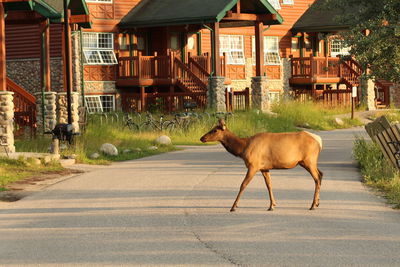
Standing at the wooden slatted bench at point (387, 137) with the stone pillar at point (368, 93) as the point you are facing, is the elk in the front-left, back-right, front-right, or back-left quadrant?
back-left

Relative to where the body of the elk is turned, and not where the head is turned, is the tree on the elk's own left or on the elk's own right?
on the elk's own right

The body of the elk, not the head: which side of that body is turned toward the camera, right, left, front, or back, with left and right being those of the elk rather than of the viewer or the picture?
left

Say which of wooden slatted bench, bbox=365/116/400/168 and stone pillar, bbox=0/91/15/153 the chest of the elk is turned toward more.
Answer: the stone pillar

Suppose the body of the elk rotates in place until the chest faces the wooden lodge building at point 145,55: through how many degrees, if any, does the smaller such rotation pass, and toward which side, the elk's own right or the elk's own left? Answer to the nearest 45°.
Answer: approximately 90° to the elk's own right

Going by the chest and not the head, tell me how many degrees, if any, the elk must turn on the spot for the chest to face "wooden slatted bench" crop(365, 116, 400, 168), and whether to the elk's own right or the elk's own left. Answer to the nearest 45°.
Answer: approximately 135° to the elk's own right

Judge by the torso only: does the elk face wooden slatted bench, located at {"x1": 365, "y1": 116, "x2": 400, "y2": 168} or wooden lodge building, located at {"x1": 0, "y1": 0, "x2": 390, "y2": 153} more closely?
the wooden lodge building

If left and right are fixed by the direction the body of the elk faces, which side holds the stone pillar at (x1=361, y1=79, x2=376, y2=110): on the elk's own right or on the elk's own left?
on the elk's own right

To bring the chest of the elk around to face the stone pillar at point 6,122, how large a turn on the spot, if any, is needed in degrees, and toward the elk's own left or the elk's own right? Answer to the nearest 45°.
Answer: approximately 45° to the elk's own right
